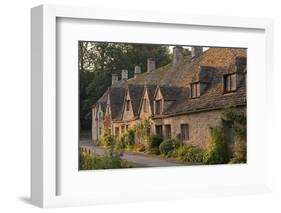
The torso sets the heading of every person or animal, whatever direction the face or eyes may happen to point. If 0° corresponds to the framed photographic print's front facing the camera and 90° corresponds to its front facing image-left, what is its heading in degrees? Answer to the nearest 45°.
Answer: approximately 315°
